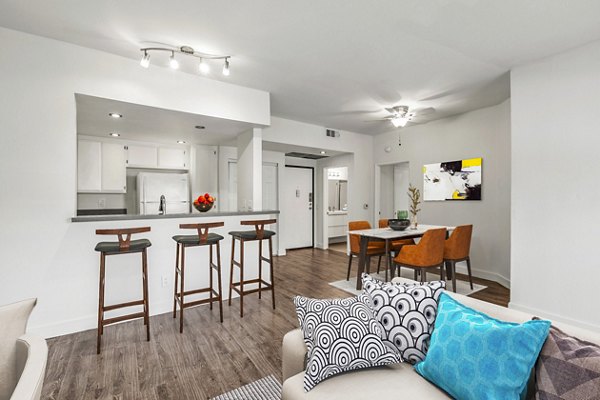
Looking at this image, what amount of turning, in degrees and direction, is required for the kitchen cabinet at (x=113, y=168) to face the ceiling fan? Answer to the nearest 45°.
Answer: approximately 45° to its left

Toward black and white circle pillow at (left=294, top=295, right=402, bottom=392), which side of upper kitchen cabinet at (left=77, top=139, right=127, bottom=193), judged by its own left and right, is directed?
front

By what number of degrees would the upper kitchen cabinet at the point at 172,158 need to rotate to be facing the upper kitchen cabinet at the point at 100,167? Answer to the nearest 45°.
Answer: approximately 90° to its right

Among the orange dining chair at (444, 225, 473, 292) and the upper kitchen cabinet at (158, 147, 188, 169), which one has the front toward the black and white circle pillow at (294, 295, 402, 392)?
the upper kitchen cabinet

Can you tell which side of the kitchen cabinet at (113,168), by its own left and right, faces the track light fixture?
front

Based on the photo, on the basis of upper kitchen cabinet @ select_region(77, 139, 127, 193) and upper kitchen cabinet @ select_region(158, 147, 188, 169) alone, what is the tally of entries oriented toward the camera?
2

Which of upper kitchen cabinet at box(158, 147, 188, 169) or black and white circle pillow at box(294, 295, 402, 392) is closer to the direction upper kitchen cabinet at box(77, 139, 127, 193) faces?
the black and white circle pillow

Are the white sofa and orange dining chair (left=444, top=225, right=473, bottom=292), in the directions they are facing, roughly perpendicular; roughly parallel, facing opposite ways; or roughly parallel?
roughly perpendicular

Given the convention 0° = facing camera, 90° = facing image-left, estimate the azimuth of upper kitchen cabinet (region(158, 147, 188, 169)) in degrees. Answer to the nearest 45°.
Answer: approximately 0°

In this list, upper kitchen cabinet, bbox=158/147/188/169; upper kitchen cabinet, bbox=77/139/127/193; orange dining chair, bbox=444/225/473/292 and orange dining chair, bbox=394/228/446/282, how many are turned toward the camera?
2

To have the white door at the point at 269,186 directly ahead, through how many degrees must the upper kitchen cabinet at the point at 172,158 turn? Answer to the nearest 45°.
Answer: approximately 90° to its left

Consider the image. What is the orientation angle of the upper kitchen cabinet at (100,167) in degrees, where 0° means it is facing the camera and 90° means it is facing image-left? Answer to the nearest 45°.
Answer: approximately 0°

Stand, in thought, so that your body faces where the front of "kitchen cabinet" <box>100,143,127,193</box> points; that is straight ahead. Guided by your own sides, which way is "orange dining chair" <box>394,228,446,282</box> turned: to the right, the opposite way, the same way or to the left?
the opposite way
